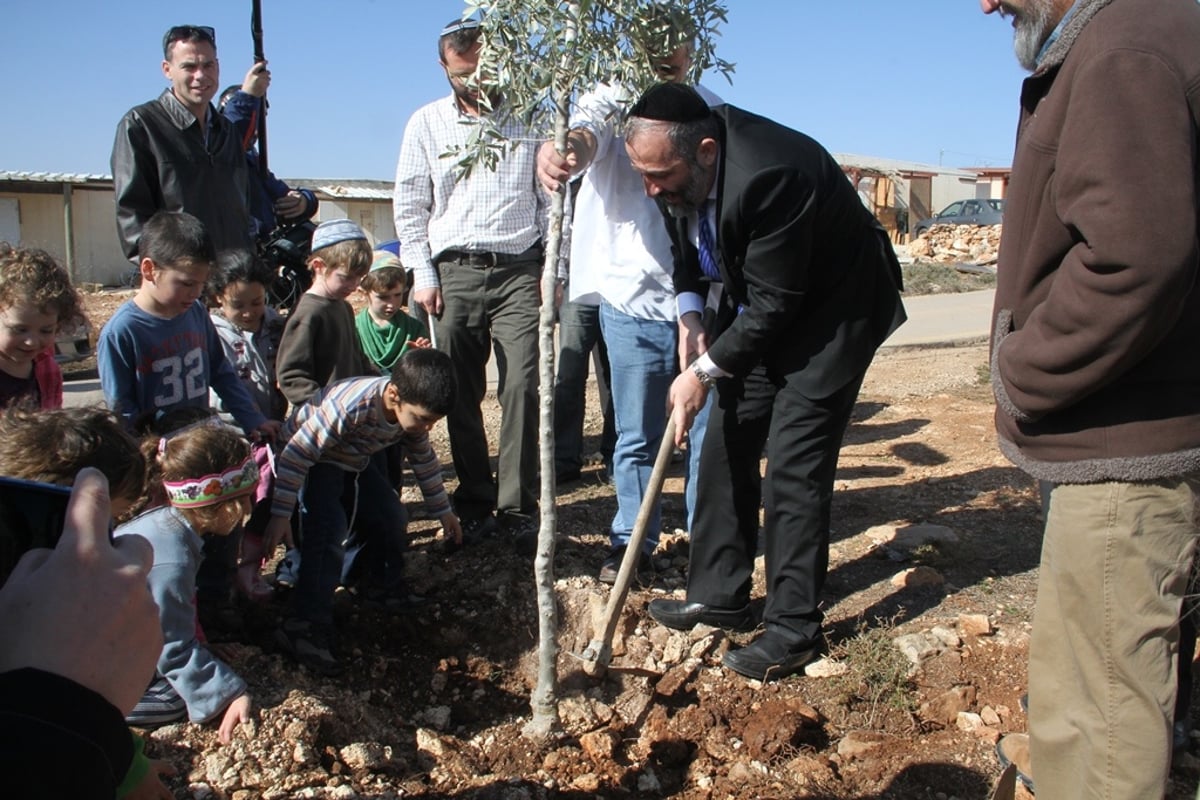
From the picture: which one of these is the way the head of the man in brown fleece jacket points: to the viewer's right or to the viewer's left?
to the viewer's left

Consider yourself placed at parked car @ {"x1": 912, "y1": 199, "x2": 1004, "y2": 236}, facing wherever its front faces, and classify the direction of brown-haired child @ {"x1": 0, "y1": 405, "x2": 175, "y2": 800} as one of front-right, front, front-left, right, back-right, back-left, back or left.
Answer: left

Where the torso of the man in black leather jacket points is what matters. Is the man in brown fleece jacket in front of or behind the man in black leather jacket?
in front

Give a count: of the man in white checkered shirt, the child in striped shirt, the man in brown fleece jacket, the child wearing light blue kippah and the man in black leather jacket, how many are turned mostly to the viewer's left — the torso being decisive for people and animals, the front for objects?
1

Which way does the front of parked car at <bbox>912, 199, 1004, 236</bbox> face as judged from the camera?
facing to the left of the viewer

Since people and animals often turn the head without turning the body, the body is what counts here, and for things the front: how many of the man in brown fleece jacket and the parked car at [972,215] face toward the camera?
0

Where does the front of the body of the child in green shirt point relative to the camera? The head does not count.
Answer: toward the camera

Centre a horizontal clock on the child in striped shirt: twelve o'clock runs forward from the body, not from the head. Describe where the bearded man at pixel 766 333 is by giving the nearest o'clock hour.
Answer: The bearded man is roughly at 11 o'clock from the child in striped shirt.

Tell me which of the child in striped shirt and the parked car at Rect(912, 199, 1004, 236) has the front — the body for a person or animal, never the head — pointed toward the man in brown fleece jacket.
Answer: the child in striped shirt

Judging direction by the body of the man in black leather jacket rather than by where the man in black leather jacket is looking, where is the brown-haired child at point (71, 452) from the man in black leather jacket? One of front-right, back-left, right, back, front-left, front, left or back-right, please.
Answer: front-right

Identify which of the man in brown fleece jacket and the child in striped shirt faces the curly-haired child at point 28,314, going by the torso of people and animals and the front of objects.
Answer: the man in brown fleece jacket

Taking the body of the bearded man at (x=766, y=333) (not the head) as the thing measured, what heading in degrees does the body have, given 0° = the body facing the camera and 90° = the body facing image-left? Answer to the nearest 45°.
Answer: approximately 45°

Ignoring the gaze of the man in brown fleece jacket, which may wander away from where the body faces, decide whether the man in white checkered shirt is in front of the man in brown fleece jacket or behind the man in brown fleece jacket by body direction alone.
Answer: in front

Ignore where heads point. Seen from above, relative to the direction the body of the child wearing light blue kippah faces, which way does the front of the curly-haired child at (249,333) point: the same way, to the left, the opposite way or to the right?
the same way

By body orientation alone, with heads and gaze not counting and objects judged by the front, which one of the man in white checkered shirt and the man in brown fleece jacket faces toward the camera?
the man in white checkered shirt

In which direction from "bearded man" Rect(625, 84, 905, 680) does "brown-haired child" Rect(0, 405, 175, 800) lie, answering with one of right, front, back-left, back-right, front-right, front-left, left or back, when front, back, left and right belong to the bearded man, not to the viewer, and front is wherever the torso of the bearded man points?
front

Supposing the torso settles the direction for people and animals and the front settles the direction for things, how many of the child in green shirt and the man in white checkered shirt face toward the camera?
2
